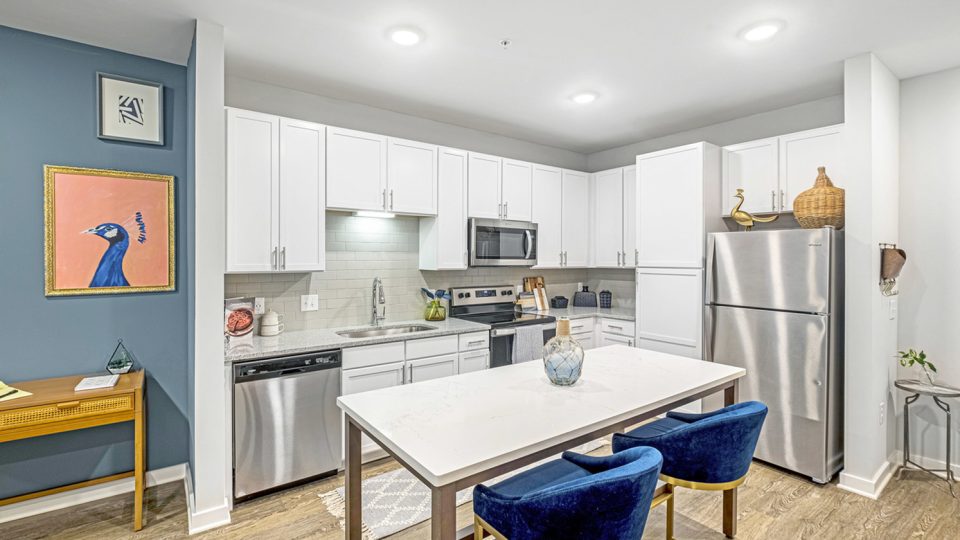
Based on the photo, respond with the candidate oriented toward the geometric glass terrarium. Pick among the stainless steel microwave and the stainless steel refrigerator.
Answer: the stainless steel refrigerator

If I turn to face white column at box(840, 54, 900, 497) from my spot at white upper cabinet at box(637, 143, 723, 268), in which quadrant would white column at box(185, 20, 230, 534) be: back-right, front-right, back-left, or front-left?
back-right

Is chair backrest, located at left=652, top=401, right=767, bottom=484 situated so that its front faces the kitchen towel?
yes

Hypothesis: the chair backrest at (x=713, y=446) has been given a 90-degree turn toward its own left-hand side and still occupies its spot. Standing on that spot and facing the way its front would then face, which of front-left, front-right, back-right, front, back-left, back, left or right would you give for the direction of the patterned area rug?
front-right

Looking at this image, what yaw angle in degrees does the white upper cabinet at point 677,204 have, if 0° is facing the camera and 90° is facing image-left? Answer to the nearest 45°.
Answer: approximately 45°

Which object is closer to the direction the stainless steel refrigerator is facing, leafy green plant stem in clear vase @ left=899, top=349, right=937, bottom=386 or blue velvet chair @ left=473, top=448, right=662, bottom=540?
the blue velvet chair

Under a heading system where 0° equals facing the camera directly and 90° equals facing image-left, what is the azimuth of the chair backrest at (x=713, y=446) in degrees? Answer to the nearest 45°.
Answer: approximately 135°

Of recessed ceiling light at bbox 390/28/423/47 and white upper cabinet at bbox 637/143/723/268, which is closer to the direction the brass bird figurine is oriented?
the white upper cabinet

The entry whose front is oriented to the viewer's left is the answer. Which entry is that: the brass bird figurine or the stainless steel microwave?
the brass bird figurine

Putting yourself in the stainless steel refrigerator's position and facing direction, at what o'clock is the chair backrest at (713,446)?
The chair backrest is roughly at 11 o'clock from the stainless steel refrigerator.

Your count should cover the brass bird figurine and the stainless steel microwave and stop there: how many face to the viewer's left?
1

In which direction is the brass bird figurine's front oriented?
to the viewer's left

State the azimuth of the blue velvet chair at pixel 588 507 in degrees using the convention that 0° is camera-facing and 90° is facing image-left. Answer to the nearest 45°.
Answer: approximately 135°

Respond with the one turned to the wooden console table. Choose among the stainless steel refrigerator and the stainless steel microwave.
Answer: the stainless steel refrigerator
